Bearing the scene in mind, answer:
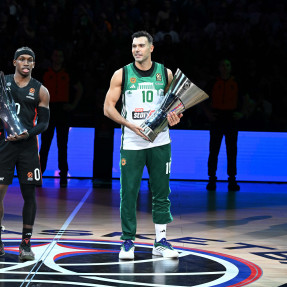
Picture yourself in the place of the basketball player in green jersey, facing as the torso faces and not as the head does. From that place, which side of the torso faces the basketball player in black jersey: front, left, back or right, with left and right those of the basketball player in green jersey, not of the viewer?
right

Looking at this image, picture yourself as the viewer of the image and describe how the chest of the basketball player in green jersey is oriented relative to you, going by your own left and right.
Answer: facing the viewer

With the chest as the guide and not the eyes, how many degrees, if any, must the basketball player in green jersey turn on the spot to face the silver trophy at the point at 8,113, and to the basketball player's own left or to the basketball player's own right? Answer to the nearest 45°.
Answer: approximately 90° to the basketball player's own right
